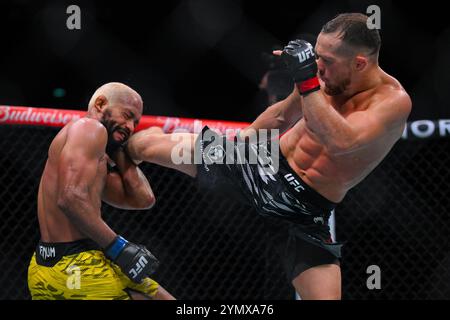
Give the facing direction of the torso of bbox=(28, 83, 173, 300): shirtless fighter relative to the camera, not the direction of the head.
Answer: to the viewer's right

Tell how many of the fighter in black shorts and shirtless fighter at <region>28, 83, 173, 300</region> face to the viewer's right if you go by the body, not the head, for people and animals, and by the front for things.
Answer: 1

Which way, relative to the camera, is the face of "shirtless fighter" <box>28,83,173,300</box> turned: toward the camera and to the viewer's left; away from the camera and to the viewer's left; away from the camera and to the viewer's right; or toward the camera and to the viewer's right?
toward the camera and to the viewer's right

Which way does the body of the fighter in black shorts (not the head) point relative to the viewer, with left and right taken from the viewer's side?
facing the viewer and to the left of the viewer

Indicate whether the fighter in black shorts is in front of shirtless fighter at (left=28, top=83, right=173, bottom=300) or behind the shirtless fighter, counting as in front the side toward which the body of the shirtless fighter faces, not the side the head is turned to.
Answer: in front

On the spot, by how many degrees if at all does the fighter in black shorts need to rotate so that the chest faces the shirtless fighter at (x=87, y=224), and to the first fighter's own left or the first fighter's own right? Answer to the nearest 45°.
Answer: approximately 45° to the first fighter's own right
